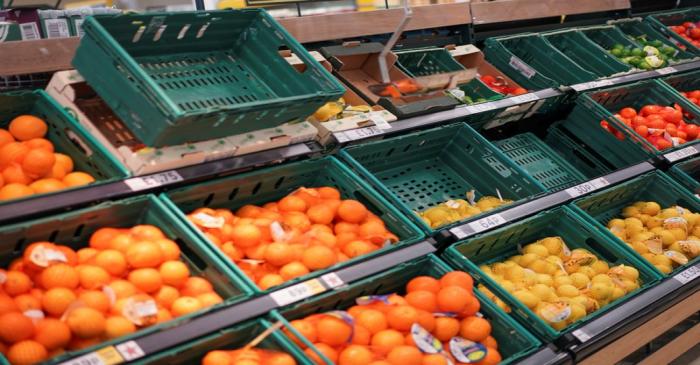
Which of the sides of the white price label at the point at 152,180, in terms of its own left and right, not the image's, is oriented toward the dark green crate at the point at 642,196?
left

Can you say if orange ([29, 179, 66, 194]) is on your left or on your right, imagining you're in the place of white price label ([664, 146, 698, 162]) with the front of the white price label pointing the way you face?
on your right
